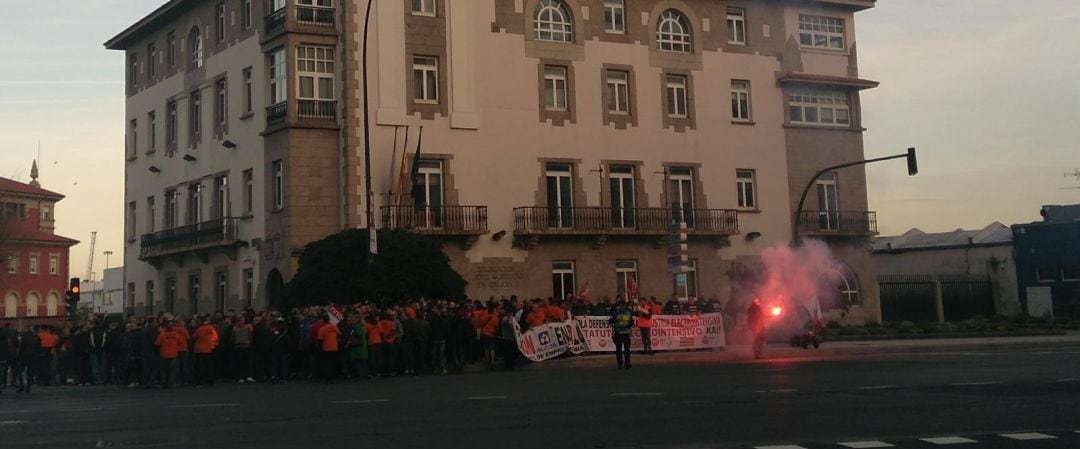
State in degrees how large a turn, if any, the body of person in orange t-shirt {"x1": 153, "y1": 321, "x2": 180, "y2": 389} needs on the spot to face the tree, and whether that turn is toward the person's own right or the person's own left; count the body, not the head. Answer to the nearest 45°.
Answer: approximately 45° to the person's own right

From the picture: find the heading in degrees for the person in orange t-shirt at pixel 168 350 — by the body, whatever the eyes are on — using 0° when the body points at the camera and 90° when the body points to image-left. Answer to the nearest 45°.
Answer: approximately 180°

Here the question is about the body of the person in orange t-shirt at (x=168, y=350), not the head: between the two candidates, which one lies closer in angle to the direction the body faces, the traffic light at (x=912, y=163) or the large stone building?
the large stone building

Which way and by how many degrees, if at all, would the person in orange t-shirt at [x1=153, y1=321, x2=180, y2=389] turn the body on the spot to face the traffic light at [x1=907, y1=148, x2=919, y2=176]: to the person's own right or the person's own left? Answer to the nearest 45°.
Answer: approximately 90° to the person's own right

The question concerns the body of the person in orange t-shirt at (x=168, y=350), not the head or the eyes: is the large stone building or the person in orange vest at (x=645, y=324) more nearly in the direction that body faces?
the large stone building

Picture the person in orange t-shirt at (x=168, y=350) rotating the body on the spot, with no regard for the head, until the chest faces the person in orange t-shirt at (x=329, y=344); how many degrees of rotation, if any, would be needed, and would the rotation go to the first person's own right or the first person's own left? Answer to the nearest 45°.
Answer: approximately 90° to the first person's own right

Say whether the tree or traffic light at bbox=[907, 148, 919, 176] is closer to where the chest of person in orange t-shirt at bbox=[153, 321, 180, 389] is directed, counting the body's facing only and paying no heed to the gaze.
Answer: the tree

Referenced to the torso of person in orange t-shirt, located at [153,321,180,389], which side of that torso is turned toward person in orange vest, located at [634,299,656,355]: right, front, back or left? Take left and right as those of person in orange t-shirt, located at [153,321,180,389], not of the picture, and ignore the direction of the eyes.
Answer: right
